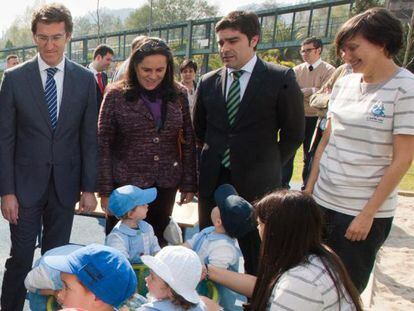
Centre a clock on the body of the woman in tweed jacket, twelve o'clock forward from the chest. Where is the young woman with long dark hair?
The young woman with long dark hair is roughly at 11 o'clock from the woman in tweed jacket.

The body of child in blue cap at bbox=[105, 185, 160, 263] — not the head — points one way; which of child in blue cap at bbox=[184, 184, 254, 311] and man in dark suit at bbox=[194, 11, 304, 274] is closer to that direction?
the child in blue cap

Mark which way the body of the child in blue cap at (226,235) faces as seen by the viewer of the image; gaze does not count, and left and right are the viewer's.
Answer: facing away from the viewer and to the left of the viewer

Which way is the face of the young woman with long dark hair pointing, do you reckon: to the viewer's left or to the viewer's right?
to the viewer's left

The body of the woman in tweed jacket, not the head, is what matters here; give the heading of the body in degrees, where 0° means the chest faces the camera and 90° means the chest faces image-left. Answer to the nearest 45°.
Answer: approximately 0°

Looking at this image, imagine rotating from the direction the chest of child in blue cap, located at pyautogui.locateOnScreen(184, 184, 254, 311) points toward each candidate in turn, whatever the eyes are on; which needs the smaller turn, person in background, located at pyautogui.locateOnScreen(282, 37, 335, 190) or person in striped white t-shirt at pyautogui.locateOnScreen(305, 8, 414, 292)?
the person in background
